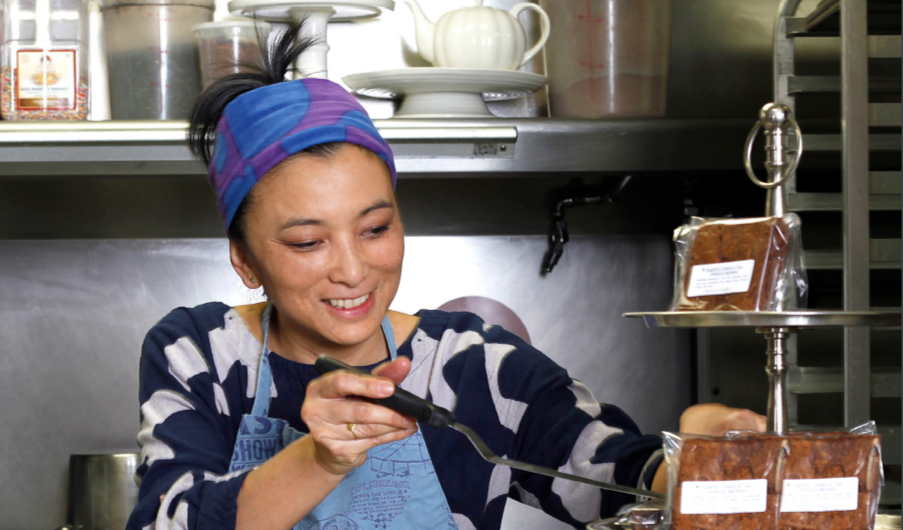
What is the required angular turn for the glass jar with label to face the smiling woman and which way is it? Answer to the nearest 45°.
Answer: approximately 45° to its left

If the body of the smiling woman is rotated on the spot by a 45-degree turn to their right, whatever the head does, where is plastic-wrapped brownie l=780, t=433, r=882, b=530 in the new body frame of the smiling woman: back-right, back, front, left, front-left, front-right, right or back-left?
front-left

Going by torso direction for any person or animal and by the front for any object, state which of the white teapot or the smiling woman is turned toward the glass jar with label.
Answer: the white teapot

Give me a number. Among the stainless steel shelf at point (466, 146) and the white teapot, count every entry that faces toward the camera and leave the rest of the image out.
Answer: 1

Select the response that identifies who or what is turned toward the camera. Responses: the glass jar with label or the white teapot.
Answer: the glass jar with label

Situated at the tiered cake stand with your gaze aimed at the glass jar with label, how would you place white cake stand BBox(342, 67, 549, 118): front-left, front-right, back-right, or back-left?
front-right

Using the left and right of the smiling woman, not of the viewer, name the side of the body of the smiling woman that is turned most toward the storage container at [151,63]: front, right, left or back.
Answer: back

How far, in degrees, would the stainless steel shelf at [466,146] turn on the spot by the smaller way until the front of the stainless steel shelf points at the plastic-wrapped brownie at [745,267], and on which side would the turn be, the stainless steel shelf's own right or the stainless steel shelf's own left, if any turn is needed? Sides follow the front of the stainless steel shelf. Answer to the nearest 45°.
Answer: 0° — it already faces it

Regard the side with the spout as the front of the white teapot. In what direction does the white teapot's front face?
to the viewer's left

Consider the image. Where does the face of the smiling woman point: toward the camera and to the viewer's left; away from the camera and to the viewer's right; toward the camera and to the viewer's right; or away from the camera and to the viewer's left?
toward the camera and to the viewer's right

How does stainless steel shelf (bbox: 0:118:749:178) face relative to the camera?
toward the camera

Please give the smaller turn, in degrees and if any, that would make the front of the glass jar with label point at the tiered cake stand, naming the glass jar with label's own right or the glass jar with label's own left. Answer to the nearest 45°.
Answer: approximately 45° to the glass jar with label's own left

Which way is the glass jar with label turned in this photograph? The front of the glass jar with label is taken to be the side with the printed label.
toward the camera

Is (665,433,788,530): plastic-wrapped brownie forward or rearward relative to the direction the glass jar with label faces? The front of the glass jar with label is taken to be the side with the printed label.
forward

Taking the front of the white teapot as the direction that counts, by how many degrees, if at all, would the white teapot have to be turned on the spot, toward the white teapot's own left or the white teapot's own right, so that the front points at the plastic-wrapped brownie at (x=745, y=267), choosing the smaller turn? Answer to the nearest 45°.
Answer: approximately 90° to the white teapot's own left
